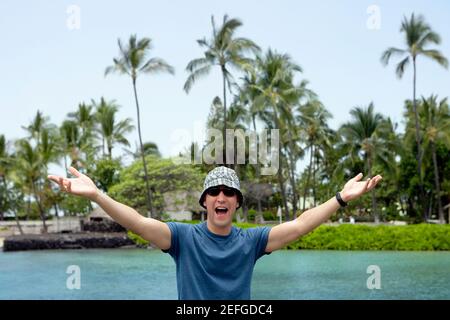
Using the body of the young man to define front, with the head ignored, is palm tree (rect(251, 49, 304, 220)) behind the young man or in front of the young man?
behind

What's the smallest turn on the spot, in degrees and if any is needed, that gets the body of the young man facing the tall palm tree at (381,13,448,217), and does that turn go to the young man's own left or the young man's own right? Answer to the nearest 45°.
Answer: approximately 180°

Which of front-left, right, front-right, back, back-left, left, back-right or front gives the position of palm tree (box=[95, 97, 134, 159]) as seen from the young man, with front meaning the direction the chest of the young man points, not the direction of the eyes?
back

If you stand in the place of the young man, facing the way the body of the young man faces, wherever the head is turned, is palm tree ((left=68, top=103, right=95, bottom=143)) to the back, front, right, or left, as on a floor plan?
back

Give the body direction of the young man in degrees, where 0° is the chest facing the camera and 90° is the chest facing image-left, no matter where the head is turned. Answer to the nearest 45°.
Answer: approximately 0°

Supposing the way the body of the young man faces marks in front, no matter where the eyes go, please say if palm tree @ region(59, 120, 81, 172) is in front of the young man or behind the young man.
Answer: behind

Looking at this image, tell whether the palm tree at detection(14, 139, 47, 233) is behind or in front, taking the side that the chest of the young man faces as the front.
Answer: behind

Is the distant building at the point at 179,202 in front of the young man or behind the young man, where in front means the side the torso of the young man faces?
behind

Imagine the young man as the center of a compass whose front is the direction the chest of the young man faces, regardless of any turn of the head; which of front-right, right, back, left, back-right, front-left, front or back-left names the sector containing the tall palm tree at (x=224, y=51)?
back
